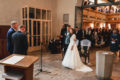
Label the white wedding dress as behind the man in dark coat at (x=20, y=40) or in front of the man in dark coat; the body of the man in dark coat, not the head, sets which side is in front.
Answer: in front

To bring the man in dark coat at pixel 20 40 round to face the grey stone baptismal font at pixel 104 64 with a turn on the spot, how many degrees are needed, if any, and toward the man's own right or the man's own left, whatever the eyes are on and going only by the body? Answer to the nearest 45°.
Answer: approximately 45° to the man's own right

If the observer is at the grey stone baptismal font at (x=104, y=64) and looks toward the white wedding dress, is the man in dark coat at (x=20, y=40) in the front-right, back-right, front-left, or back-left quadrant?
front-left

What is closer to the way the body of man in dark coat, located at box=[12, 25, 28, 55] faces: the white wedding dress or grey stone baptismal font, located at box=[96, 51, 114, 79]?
the white wedding dress

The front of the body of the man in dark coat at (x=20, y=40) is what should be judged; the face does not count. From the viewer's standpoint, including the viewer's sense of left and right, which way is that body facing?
facing away from the viewer and to the right of the viewer

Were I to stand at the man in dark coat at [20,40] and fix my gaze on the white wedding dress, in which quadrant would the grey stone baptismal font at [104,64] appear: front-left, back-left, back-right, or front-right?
front-right
